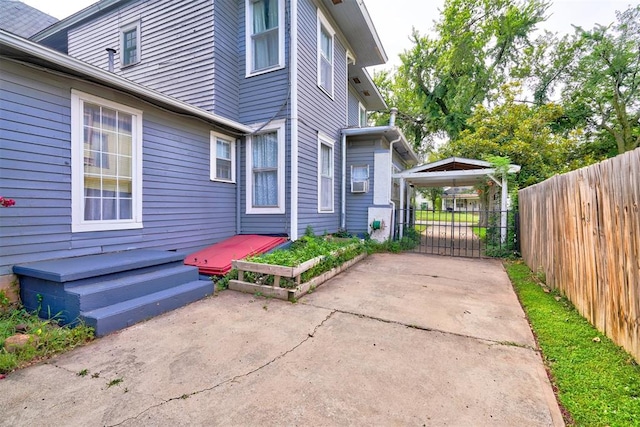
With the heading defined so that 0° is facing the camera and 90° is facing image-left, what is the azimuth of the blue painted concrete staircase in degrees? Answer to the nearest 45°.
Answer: approximately 315°

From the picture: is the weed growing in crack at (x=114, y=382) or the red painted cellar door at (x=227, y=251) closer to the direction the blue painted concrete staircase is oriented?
the weed growing in crack

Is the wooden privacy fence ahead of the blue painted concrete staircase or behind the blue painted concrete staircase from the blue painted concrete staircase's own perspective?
ahead

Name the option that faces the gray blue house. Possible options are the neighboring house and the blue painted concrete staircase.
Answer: the neighboring house

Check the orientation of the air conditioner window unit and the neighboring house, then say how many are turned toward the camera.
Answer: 2

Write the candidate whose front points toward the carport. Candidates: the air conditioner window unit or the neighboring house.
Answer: the neighboring house

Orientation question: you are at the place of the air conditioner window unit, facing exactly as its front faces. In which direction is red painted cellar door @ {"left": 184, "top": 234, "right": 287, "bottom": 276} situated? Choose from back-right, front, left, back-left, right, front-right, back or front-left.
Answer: front-right
